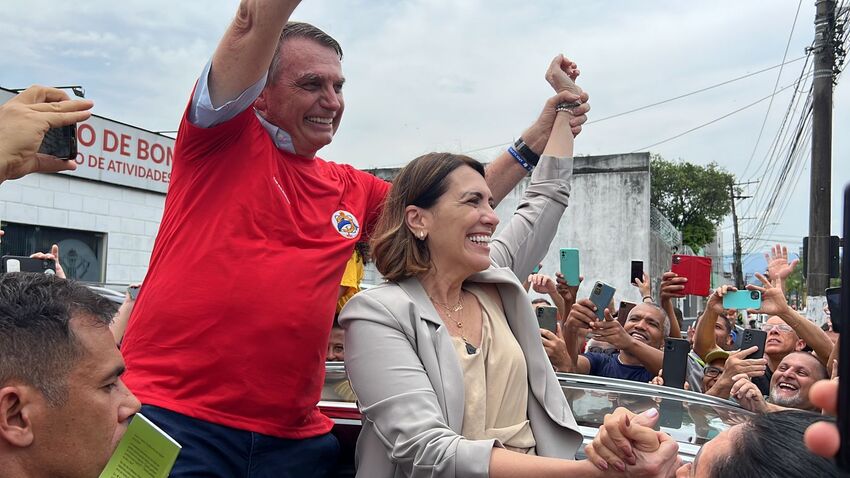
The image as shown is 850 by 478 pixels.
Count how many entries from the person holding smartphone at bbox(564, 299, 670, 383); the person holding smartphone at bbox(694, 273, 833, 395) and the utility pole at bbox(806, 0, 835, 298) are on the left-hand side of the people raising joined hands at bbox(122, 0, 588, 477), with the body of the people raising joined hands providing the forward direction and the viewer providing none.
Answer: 3

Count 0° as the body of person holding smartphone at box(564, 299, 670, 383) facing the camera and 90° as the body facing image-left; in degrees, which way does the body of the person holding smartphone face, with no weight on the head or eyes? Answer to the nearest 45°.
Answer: approximately 45°
